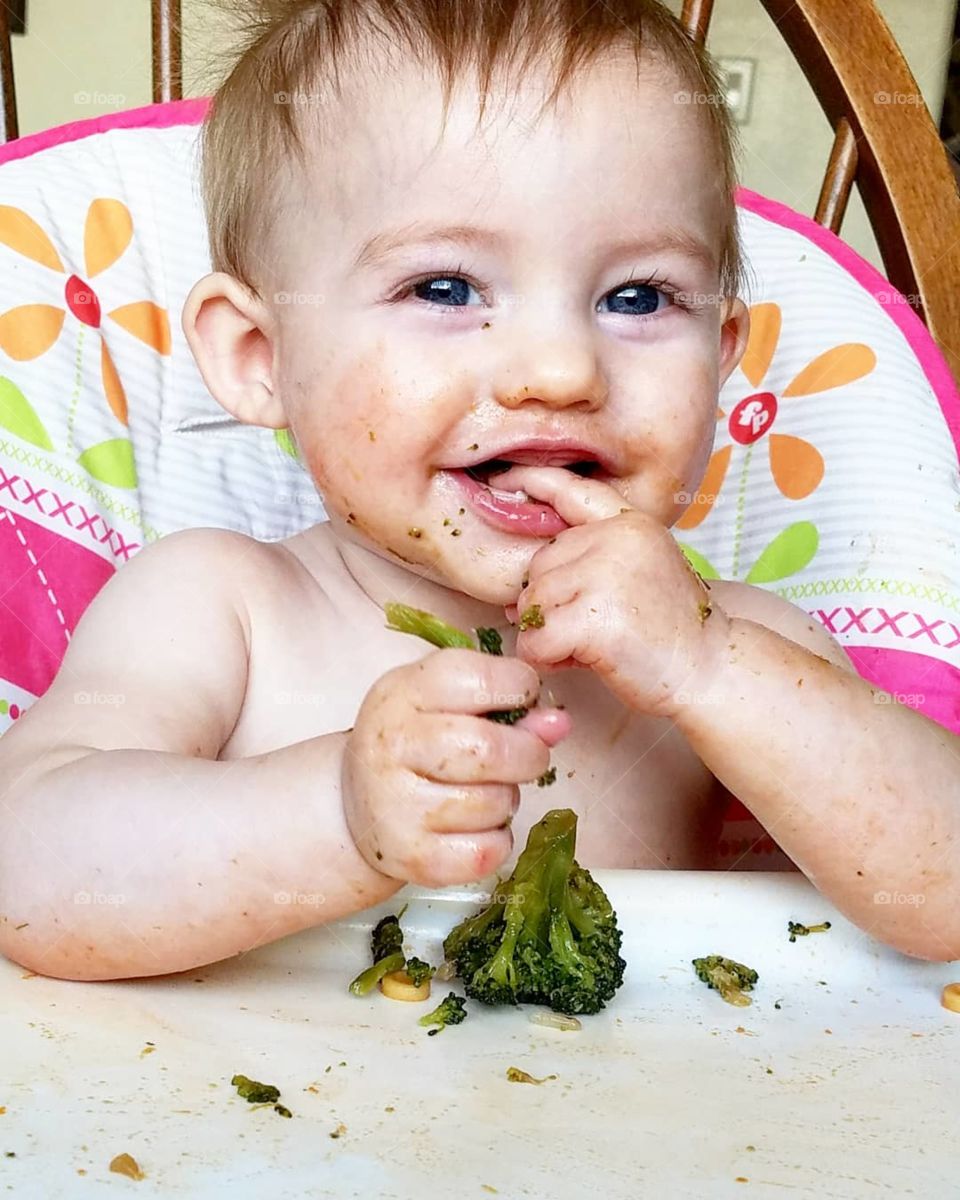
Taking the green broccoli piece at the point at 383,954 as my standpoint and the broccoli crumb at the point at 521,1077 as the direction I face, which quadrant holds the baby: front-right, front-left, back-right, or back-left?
back-left

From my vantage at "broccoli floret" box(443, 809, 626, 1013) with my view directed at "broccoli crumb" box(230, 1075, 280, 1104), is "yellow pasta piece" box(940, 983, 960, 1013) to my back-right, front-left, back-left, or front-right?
back-left

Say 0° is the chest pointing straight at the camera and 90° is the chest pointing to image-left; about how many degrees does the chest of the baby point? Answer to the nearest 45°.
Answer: approximately 0°
